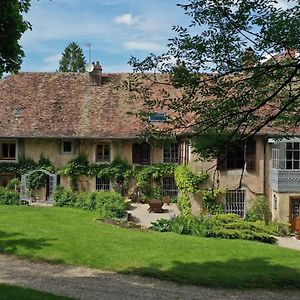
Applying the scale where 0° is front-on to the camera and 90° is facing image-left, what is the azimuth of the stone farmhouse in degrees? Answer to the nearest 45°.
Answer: approximately 0°

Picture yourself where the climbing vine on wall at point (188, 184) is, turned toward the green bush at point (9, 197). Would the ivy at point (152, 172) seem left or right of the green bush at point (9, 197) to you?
right

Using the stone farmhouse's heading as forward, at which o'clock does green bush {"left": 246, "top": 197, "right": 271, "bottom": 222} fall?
The green bush is roughly at 10 o'clock from the stone farmhouse.
